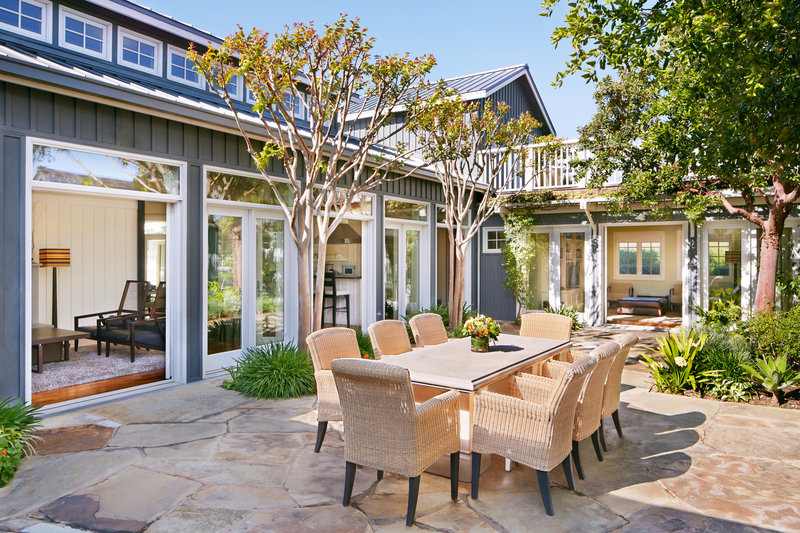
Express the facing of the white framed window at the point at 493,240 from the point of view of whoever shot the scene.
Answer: facing the viewer

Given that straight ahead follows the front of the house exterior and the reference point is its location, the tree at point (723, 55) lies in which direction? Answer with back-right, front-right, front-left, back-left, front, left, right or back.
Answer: front

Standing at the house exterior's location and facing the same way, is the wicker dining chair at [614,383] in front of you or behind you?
in front

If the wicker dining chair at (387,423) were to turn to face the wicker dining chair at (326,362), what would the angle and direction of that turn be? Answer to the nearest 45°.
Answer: approximately 90° to its left

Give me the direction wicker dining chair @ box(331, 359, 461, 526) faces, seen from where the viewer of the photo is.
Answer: facing away from the viewer and to the right of the viewer

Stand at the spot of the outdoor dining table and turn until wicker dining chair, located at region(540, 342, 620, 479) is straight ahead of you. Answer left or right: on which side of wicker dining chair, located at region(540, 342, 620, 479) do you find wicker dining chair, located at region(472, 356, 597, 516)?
right

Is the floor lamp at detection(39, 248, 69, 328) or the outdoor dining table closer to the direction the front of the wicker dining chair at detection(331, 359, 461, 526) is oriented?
the outdoor dining table

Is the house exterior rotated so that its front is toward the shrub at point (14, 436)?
no

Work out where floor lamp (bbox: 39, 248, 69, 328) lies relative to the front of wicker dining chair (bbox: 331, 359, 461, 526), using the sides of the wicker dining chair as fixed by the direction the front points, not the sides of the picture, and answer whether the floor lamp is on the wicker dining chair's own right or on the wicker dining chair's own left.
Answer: on the wicker dining chair's own left

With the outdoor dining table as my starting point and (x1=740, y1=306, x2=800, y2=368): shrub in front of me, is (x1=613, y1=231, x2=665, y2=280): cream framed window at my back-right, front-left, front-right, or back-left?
front-left

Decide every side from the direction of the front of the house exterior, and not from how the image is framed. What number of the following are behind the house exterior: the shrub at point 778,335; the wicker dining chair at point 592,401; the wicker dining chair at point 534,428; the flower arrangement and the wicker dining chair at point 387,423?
0

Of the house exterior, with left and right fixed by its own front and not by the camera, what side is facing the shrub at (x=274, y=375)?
front

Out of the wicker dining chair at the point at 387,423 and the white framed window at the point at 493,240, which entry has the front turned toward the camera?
the white framed window

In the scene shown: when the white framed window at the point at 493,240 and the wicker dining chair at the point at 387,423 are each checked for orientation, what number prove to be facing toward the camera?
1

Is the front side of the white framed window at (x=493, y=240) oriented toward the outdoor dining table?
yes

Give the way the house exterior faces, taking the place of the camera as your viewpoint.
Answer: facing the viewer and to the right of the viewer
